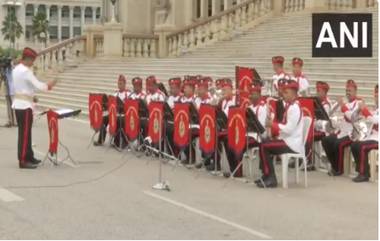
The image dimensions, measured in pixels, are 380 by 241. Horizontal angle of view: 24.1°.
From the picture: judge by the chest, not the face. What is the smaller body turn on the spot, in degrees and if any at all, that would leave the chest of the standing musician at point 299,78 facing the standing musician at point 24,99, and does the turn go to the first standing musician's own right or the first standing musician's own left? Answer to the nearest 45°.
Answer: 0° — they already face them

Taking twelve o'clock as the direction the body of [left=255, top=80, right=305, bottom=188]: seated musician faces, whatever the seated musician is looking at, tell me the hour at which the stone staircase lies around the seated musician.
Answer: The stone staircase is roughly at 3 o'clock from the seated musician.

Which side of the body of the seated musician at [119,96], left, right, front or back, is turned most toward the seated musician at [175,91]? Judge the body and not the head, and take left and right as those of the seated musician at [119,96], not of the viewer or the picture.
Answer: left

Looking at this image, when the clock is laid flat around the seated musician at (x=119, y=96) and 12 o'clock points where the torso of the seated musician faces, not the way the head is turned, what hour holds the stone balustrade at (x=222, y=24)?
The stone balustrade is roughly at 5 o'clock from the seated musician.

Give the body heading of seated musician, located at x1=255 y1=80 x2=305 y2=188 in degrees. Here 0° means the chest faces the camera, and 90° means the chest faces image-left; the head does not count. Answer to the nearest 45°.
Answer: approximately 90°

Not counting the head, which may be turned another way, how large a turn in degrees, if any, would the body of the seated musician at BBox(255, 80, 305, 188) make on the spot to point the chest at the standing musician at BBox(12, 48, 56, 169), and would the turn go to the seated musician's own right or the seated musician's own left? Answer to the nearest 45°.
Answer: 0° — they already face them

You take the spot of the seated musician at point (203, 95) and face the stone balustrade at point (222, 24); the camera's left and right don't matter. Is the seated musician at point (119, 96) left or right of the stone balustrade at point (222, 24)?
left

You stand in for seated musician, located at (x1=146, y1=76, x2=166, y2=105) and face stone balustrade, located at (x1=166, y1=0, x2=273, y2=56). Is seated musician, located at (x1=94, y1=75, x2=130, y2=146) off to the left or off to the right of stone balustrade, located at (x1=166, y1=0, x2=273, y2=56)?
left

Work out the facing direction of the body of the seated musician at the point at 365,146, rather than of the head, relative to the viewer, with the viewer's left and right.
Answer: facing to the left of the viewer

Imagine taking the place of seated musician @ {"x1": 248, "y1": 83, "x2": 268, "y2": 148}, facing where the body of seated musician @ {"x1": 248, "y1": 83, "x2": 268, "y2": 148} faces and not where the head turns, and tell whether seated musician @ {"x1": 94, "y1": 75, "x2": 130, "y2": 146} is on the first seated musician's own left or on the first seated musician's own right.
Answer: on the first seated musician's own right

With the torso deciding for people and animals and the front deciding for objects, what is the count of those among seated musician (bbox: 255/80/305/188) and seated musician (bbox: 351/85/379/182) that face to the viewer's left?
2

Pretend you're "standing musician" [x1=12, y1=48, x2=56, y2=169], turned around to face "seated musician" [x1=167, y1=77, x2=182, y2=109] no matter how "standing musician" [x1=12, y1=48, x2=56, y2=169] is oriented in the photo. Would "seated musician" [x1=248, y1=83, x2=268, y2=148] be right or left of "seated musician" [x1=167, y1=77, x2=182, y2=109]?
right

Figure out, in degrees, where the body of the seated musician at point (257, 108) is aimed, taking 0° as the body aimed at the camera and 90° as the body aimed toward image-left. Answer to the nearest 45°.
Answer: approximately 45°

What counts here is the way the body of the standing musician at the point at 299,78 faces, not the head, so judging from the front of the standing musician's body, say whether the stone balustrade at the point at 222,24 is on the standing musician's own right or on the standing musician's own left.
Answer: on the standing musician's own right

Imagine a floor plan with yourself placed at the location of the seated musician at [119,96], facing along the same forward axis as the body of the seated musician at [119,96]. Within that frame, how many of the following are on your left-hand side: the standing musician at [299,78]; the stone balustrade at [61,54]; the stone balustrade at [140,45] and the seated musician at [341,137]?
2

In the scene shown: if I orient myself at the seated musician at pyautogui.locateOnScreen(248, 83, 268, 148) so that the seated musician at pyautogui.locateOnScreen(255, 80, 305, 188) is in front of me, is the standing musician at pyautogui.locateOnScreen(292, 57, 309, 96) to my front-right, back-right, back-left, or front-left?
back-left
